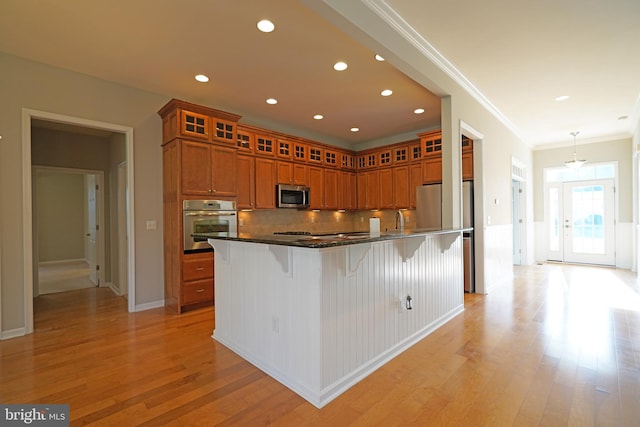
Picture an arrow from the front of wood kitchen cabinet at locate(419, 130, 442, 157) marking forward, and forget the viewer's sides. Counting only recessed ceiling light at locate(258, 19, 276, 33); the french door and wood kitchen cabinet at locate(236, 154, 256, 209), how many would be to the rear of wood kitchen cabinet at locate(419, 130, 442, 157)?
1

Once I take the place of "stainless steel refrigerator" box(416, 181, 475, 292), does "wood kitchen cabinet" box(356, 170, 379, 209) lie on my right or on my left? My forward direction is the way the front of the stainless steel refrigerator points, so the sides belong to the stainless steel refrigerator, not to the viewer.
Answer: on my right

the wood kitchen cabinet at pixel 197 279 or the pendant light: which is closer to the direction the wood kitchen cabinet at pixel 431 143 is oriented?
the wood kitchen cabinet

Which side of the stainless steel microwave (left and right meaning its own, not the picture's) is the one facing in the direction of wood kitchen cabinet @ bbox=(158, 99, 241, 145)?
right

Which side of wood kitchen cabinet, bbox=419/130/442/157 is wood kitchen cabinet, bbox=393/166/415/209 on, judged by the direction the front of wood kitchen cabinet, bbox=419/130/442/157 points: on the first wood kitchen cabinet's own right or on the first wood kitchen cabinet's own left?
on the first wood kitchen cabinet's own right

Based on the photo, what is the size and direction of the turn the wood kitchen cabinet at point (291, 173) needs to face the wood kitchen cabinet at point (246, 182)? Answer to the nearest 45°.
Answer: approximately 90° to its right

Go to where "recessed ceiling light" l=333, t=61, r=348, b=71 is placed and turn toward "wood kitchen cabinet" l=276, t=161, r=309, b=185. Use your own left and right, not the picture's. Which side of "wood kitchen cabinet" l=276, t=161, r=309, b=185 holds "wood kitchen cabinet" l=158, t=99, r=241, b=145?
left
